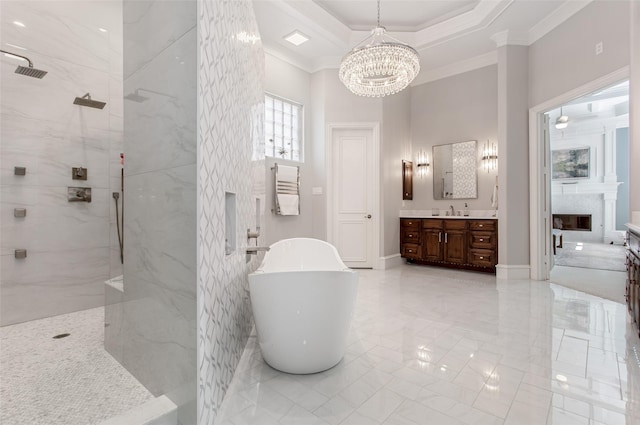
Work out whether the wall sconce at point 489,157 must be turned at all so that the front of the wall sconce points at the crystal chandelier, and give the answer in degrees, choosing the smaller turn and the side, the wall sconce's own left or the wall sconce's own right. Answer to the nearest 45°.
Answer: approximately 45° to the wall sconce's own right

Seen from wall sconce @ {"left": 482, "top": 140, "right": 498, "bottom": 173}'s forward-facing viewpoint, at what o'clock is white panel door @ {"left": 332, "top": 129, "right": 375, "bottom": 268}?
The white panel door is roughly at 2 o'clock from the wall sconce.

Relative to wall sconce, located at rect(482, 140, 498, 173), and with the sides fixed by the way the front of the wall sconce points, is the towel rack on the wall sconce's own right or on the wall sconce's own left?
on the wall sconce's own right

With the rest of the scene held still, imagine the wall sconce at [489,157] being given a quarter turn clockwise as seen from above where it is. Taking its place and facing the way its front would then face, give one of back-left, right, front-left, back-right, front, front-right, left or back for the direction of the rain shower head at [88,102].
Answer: front-left

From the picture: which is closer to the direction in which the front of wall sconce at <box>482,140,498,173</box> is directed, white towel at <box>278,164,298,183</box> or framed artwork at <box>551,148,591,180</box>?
the white towel

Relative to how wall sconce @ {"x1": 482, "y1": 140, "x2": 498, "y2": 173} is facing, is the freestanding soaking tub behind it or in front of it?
in front

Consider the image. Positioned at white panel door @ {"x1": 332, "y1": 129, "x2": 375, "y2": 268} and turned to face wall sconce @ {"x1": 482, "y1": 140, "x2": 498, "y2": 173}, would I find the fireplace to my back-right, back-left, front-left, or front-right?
front-left

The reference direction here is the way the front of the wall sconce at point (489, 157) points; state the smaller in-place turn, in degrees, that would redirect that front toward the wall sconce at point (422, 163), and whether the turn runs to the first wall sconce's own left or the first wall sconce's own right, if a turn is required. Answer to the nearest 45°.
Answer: approximately 90° to the first wall sconce's own right

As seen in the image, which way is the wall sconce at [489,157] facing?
toward the camera

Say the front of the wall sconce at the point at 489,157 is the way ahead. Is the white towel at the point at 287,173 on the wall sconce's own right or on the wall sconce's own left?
on the wall sconce's own right

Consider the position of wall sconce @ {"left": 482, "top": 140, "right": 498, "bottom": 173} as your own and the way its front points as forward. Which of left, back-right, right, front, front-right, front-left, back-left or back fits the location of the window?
front-right

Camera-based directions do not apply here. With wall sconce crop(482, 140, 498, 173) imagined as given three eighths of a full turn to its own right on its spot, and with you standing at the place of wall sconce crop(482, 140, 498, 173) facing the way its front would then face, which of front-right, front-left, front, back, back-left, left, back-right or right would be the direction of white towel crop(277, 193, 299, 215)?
left

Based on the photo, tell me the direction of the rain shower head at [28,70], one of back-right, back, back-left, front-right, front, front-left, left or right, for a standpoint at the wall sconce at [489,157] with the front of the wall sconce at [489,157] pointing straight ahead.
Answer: front-right
